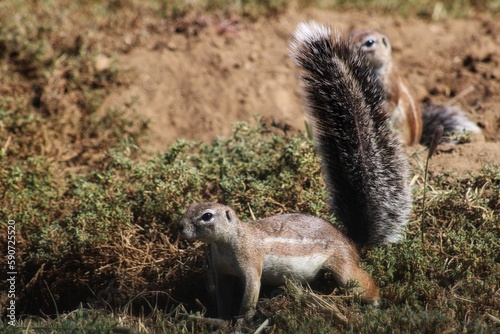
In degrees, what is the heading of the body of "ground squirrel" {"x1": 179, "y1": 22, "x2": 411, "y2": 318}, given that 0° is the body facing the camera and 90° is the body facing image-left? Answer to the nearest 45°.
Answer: approximately 90°
